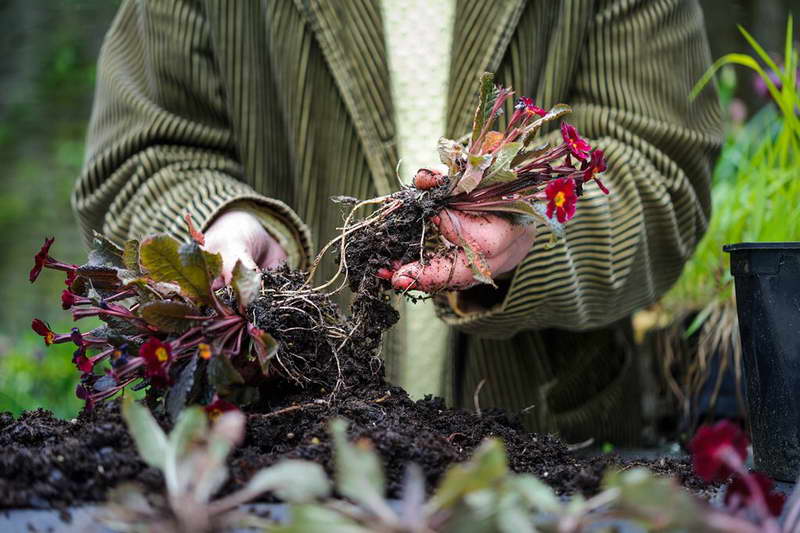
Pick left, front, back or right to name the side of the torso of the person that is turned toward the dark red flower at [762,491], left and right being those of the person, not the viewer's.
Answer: front

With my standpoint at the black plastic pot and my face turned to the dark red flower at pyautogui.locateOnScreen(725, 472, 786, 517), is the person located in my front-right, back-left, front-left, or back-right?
back-right

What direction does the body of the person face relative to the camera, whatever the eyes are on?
toward the camera

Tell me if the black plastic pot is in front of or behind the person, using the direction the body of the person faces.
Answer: in front

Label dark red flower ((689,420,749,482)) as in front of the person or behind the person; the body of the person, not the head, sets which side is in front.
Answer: in front

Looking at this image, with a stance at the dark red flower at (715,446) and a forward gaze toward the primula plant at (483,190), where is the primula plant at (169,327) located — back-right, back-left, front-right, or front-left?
front-left

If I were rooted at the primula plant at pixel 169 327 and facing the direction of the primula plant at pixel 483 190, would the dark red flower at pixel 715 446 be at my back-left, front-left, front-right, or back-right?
front-right
